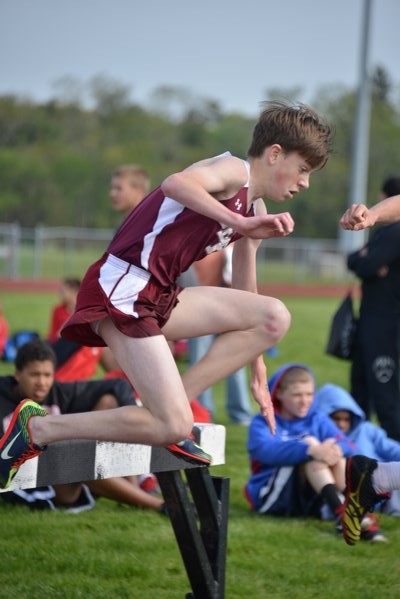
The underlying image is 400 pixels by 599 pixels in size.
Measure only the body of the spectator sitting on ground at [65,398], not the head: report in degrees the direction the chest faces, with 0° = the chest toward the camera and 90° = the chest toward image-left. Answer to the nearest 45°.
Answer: approximately 315°

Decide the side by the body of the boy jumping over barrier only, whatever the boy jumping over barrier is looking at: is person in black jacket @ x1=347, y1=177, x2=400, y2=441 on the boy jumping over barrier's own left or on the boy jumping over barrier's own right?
on the boy jumping over barrier's own left

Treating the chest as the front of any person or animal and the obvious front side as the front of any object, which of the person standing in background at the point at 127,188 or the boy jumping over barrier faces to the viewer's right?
the boy jumping over barrier

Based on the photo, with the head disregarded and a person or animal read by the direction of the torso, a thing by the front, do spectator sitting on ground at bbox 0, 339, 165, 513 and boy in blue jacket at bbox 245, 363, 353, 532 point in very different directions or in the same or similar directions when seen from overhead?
same or similar directions

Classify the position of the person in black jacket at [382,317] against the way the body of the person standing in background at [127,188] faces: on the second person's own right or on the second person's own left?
on the second person's own left

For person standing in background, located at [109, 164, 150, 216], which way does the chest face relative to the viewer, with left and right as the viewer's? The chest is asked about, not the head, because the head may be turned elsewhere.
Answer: facing the viewer and to the left of the viewer

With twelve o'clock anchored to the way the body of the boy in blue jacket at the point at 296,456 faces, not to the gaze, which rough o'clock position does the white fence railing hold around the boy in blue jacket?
The white fence railing is roughly at 7 o'clock from the boy in blue jacket.

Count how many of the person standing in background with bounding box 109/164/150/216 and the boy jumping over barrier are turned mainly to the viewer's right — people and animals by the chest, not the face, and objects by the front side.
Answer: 1

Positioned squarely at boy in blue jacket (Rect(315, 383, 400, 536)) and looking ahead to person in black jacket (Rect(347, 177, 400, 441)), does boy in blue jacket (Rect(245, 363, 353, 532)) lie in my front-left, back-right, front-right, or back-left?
back-left

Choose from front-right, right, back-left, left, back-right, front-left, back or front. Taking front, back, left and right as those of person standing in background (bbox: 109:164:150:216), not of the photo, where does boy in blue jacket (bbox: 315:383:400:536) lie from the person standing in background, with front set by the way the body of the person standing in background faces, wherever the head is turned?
left

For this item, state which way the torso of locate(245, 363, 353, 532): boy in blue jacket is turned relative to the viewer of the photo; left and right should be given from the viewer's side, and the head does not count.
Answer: facing the viewer and to the right of the viewer

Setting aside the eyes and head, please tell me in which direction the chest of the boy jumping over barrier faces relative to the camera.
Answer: to the viewer's right

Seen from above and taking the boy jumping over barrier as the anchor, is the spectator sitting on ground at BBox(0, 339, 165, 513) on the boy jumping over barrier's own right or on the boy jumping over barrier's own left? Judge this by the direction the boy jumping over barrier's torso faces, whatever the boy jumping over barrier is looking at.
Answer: on the boy jumping over barrier's own left

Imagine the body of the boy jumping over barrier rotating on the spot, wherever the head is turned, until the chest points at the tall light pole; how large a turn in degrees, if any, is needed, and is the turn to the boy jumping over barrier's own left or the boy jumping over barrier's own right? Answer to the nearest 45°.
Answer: approximately 90° to the boy jumping over barrier's own left
